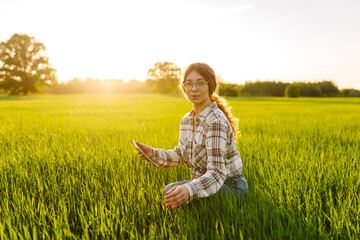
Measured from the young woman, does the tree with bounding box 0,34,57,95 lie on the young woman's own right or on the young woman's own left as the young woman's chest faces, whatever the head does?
on the young woman's own right

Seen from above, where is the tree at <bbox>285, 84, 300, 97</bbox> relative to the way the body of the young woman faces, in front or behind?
behind

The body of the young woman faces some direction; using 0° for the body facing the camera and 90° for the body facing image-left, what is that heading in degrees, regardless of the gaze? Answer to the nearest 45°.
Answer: approximately 45°
